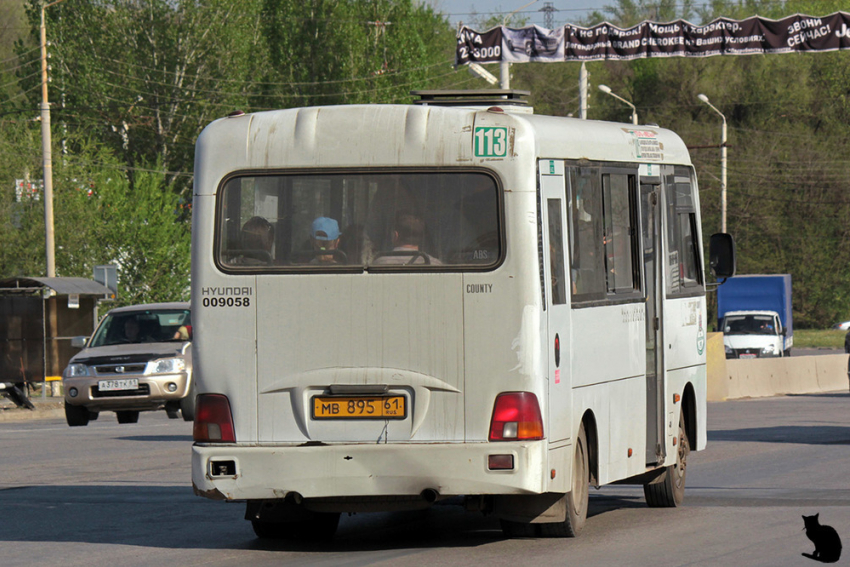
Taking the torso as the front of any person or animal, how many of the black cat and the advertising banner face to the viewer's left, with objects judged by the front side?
1

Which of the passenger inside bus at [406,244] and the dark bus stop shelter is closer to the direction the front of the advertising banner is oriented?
the passenger inside bus

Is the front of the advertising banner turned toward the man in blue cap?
yes

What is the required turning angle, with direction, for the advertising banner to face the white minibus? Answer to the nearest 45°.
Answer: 0° — it already faces it
